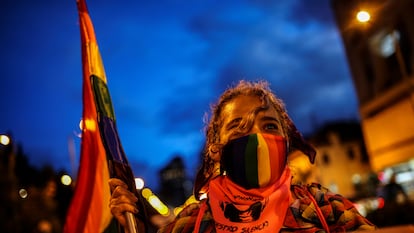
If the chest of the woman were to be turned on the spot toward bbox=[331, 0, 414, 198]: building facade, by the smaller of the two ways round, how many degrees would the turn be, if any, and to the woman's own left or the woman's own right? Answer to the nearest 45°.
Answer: approximately 180°

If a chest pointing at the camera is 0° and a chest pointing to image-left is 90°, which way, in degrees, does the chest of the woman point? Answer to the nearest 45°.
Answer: approximately 0°
